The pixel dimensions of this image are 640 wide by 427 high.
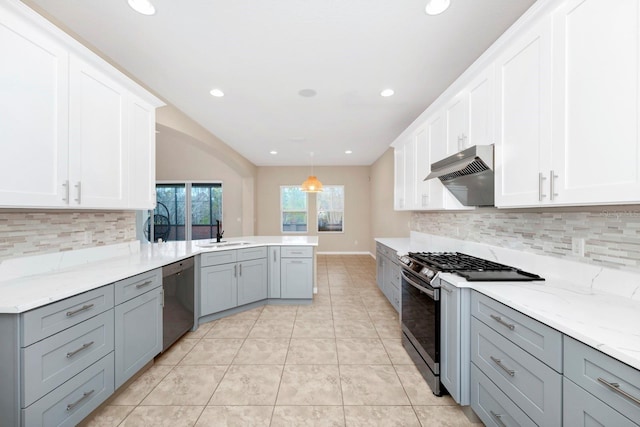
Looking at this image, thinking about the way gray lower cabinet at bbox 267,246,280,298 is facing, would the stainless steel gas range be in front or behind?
in front

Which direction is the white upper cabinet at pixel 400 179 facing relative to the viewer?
to the viewer's left

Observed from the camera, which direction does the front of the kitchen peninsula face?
facing the viewer and to the right of the viewer

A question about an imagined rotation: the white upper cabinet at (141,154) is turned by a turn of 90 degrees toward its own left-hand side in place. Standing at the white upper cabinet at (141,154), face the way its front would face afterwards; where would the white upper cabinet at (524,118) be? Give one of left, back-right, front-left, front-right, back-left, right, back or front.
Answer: right

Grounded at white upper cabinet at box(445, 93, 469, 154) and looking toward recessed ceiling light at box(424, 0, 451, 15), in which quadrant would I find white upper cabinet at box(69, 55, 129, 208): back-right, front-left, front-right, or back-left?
front-right

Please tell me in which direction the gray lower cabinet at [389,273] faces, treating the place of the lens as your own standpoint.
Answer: facing to the left of the viewer

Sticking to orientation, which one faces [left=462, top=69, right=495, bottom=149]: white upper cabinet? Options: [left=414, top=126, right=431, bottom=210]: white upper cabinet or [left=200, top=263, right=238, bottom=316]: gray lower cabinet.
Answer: the gray lower cabinet

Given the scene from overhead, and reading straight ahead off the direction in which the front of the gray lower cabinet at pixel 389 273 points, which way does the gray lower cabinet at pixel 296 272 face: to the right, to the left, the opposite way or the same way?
to the left

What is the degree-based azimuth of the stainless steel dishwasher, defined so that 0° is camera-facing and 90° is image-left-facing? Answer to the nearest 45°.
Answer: approximately 315°

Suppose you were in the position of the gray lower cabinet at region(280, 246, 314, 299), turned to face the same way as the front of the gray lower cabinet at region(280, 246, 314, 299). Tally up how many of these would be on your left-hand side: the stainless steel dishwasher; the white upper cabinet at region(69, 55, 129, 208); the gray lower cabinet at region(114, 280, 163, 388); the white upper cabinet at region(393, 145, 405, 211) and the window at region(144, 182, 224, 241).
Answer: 1

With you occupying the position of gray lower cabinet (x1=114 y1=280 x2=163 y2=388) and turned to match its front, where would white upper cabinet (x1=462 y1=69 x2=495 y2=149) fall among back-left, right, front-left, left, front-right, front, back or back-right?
front

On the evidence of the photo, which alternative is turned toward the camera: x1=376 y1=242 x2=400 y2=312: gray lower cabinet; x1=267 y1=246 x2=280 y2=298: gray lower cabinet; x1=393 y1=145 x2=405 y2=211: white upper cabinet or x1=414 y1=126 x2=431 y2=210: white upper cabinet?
x1=267 y1=246 x2=280 y2=298: gray lower cabinet

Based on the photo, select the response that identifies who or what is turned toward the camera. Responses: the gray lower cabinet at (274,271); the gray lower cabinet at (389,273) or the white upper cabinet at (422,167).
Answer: the gray lower cabinet at (274,271)

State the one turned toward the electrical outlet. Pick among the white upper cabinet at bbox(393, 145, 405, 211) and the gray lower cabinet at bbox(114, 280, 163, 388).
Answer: the gray lower cabinet

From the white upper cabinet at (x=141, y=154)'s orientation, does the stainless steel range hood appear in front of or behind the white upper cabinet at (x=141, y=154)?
in front

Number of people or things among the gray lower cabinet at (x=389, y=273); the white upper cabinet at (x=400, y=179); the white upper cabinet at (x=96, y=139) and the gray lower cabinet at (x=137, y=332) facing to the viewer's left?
2

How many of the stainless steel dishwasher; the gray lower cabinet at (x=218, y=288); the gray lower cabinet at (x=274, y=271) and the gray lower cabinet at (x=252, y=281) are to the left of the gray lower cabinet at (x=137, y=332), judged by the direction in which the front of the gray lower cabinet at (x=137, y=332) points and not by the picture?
4

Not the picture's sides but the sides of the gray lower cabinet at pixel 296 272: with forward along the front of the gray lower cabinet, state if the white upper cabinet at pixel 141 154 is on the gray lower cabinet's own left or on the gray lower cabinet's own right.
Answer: on the gray lower cabinet's own right

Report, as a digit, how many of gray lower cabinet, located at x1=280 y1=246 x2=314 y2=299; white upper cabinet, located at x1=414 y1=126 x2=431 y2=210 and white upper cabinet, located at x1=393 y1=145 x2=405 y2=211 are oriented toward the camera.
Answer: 1
